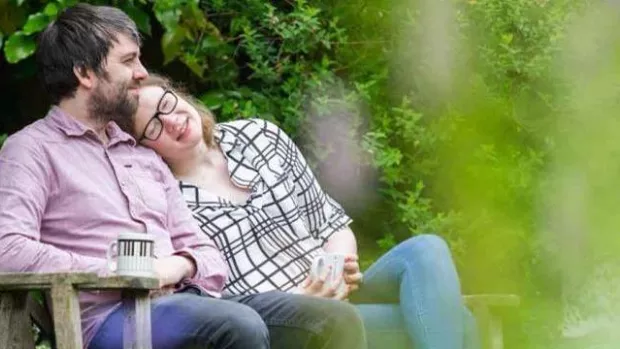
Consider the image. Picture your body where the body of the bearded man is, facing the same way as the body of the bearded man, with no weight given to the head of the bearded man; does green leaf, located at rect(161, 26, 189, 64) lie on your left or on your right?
on your left

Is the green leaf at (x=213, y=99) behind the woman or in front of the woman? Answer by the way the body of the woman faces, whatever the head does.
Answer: behind

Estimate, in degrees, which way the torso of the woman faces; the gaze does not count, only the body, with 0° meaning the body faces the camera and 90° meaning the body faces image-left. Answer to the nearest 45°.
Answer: approximately 315°

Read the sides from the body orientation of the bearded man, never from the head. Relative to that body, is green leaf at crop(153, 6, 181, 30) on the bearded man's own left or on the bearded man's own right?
on the bearded man's own left

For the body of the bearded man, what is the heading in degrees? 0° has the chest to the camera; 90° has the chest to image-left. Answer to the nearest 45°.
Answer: approximately 315°

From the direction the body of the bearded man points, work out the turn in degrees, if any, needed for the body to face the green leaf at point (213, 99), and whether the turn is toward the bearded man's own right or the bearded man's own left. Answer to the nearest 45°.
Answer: approximately 135° to the bearded man's own left

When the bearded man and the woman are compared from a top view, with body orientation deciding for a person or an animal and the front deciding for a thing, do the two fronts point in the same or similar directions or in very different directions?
same or similar directions

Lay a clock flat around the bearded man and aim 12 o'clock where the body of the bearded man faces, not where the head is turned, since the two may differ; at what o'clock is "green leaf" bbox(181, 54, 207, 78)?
The green leaf is roughly at 8 o'clock from the bearded man.

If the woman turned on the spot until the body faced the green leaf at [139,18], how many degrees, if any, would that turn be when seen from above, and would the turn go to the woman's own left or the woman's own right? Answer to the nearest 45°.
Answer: approximately 180°

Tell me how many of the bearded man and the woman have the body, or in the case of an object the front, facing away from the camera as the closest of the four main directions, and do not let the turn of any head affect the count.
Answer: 0
